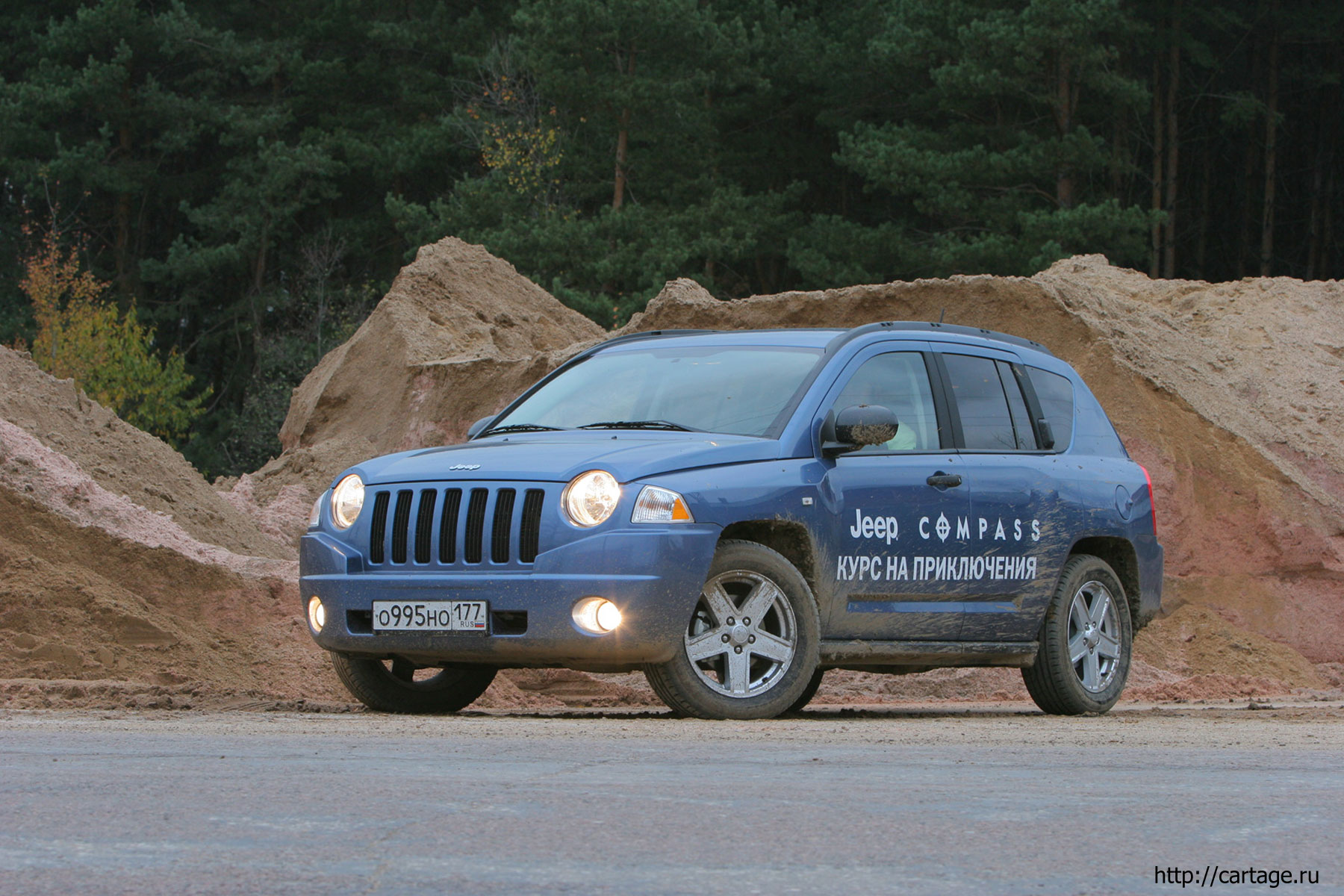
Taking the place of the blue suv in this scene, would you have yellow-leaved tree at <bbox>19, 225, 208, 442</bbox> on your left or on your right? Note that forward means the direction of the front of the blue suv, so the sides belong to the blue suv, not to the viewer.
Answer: on your right

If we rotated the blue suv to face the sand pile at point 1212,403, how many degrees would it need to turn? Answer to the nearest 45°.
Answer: approximately 180°

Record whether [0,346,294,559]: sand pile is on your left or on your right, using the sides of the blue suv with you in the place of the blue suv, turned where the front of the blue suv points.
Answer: on your right

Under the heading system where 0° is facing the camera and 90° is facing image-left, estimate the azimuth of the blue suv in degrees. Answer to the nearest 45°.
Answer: approximately 45°
